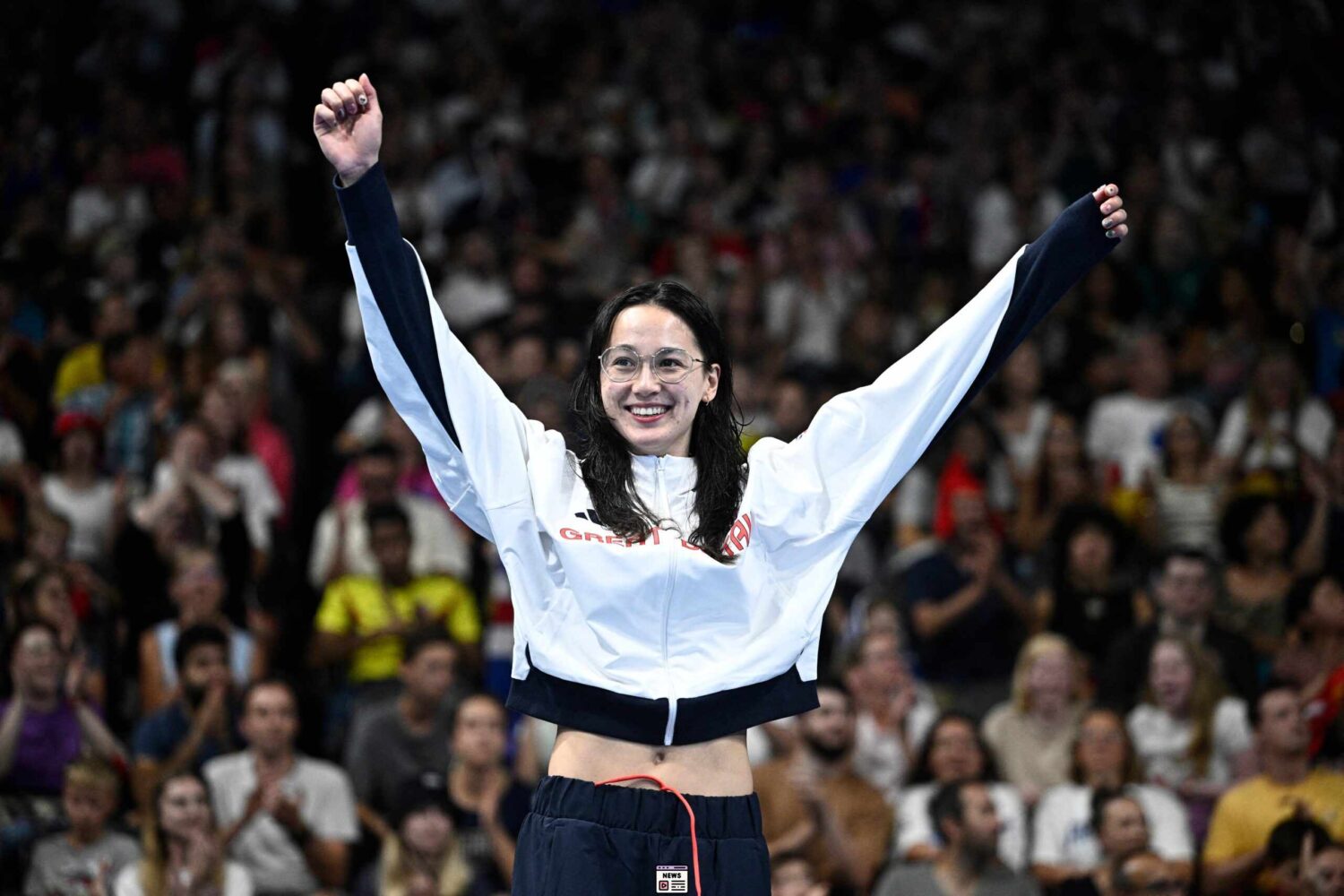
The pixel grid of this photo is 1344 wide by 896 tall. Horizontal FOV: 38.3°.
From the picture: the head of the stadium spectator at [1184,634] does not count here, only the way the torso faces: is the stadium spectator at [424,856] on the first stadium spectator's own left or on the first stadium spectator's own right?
on the first stadium spectator's own right

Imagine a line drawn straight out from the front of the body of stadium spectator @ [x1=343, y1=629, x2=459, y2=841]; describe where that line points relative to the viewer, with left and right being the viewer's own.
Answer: facing the viewer and to the right of the viewer

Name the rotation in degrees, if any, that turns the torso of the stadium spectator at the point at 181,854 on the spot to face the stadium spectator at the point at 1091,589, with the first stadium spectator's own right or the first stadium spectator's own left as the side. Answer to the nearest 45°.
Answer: approximately 90° to the first stadium spectator's own left

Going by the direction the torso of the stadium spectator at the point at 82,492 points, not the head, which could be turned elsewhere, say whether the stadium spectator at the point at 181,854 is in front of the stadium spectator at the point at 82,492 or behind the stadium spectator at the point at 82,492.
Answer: in front

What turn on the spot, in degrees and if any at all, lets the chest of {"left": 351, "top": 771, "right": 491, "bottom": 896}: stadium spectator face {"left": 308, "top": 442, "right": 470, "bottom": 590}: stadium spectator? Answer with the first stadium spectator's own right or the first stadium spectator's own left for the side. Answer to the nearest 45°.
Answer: approximately 180°

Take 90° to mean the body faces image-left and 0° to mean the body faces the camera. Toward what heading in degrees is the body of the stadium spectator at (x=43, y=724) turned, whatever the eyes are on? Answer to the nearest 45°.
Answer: approximately 0°

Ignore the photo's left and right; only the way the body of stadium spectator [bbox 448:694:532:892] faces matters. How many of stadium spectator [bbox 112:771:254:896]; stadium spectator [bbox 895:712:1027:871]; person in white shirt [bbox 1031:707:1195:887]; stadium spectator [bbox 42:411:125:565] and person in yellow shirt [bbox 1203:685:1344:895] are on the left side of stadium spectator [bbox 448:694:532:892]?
3

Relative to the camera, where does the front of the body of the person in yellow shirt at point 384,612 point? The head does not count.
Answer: toward the camera

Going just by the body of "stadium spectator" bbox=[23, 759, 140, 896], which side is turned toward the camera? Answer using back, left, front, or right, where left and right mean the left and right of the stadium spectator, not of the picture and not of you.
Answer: front

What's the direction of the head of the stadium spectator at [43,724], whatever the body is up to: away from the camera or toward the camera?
toward the camera

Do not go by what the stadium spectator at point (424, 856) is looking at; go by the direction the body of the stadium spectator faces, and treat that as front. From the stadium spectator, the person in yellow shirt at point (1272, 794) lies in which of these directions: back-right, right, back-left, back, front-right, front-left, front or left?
left

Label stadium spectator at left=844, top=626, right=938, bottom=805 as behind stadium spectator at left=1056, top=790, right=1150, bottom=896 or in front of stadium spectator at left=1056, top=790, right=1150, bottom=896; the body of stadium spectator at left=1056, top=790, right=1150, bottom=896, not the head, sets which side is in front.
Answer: behind

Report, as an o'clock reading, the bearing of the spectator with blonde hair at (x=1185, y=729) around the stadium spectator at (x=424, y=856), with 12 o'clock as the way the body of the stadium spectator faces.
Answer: The spectator with blonde hair is roughly at 9 o'clock from the stadium spectator.

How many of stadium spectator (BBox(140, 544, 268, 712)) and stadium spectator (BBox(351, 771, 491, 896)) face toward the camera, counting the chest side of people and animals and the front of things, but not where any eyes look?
2

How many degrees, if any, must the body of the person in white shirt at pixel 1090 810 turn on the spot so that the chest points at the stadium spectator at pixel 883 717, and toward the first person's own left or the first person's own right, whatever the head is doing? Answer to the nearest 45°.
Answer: approximately 135° to the first person's own right

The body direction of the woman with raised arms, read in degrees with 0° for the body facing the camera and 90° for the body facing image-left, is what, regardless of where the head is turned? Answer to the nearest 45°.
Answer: approximately 0°

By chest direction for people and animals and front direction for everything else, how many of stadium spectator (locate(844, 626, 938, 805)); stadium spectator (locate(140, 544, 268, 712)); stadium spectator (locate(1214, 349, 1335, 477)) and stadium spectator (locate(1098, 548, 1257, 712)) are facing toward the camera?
4
